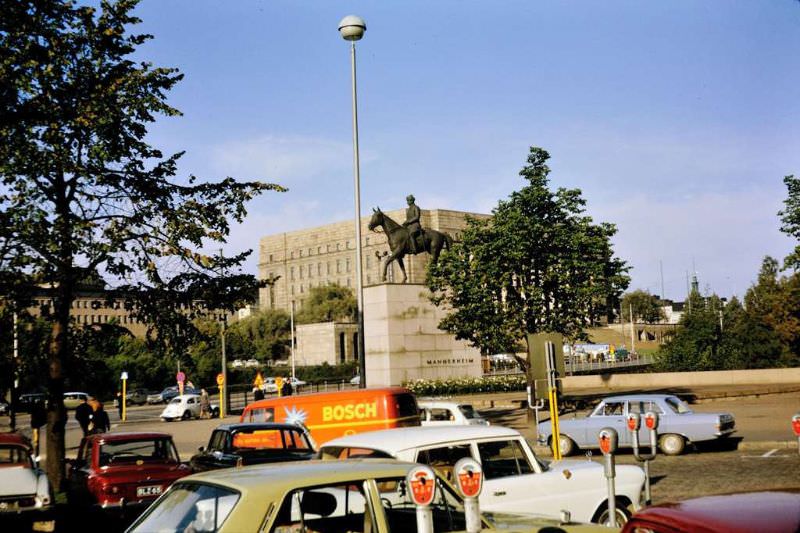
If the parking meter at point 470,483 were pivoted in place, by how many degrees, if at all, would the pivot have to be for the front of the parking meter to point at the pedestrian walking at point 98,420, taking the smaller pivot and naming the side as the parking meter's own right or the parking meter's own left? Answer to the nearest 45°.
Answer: approximately 135° to the parking meter's own right

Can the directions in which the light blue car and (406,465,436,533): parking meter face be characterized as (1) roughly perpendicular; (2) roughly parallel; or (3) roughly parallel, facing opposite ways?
roughly perpendicular

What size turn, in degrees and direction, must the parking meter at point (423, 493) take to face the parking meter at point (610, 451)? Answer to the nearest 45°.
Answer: approximately 135° to its left

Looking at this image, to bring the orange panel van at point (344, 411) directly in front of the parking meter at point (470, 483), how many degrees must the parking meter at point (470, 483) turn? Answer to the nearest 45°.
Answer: approximately 180°

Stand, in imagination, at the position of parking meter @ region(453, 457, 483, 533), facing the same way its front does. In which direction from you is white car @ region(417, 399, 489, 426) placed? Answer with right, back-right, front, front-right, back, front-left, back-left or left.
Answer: back

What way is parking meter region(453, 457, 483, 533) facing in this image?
toward the camera

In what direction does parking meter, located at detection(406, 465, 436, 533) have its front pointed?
toward the camera

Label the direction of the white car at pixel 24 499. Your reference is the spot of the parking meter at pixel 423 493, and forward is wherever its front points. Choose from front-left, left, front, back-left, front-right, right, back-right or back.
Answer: back-right
